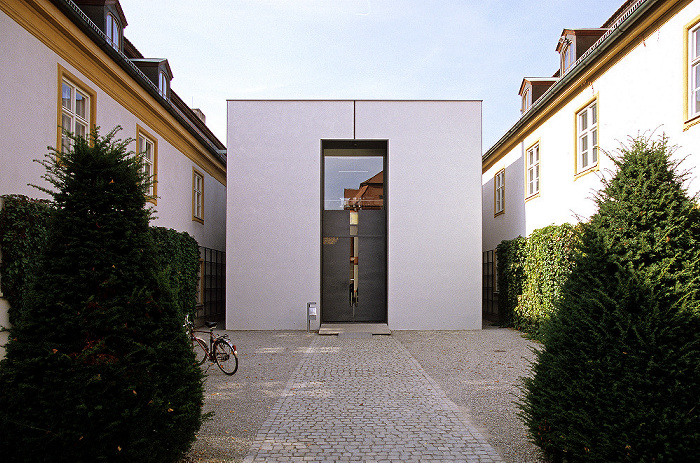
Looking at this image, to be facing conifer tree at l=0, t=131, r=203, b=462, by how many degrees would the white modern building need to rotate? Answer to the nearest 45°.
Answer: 0° — it already faces it

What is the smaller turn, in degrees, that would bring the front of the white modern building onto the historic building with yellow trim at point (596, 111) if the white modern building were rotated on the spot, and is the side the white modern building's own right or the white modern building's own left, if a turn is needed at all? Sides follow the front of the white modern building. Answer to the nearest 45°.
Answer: approximately 45° to the white modern building's own left

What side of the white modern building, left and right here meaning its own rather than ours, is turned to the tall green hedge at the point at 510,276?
left

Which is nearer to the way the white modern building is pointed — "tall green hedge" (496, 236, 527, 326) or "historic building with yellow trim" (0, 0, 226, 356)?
the historic building with yellow trim

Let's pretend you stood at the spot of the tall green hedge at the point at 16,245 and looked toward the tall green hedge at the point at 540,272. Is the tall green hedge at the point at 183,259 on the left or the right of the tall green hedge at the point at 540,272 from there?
left

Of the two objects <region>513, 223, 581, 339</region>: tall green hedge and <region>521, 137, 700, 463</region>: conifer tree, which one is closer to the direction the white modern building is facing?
the conifer tree

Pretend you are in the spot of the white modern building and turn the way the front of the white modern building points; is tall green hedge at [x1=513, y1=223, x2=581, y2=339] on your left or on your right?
on your left

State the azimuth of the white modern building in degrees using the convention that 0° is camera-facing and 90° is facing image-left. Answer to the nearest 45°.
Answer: approximately 0°

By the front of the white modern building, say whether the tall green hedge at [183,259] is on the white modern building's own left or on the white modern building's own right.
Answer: on the white modern building's own right
